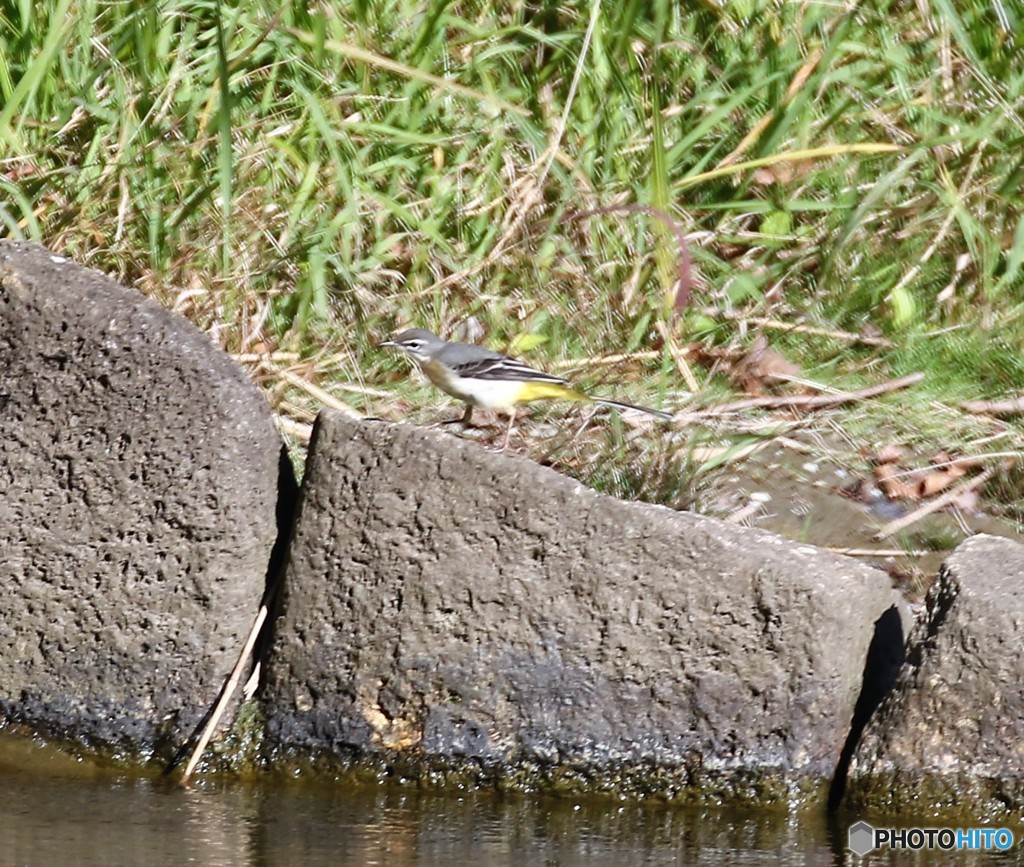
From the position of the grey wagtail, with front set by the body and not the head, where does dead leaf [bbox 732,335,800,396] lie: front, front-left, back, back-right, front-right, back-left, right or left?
back-right

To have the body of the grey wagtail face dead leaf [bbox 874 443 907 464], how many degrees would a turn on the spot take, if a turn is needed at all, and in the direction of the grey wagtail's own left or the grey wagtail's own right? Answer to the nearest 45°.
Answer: approximately 180°

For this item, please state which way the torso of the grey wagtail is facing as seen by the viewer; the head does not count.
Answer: to the viewer's left

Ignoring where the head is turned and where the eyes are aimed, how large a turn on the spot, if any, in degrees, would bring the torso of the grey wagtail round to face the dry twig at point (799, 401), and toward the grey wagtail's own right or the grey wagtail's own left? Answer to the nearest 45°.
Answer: approximately 135° to the grey wagtail's own right

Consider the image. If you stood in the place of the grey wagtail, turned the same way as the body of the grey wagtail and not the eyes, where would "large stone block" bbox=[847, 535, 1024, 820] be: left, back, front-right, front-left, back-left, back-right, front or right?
back-left

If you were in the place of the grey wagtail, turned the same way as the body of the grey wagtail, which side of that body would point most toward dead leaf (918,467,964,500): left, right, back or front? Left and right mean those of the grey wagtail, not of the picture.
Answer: back

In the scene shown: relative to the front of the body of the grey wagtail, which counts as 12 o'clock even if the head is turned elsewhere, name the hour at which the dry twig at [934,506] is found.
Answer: The dry twig is roughly at 6 o'clock from the grey wagtail.

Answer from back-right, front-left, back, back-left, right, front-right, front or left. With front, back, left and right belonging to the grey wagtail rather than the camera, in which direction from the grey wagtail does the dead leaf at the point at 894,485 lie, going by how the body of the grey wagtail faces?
back
